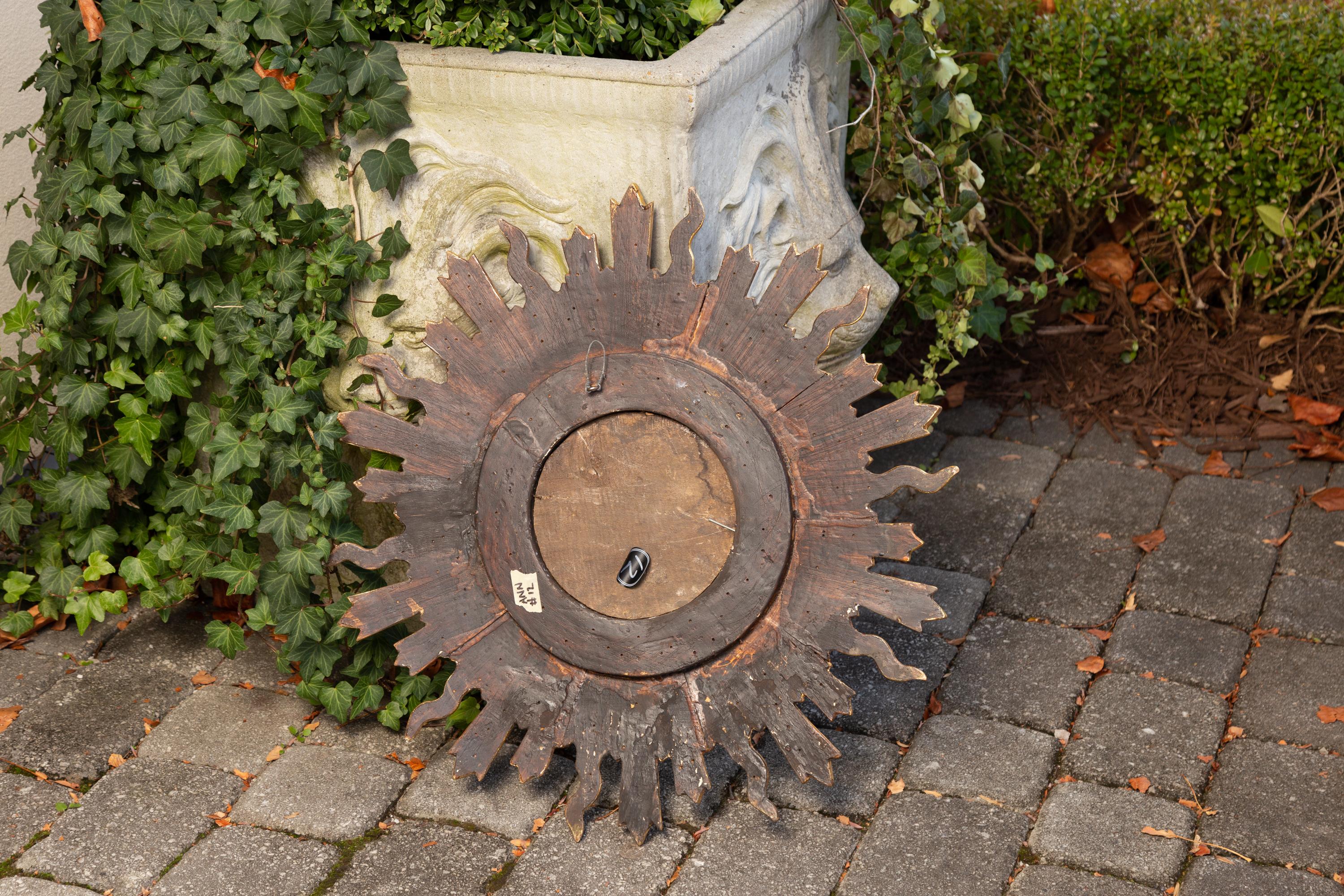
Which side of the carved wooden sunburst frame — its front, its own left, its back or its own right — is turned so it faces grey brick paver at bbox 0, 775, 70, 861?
left

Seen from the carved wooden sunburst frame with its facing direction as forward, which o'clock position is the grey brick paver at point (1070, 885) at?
The grey brick paver is roughly at 4 o'clock from the carved wooden sunburst frame.

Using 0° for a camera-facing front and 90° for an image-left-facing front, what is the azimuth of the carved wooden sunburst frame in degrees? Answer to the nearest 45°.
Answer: approximately 180°

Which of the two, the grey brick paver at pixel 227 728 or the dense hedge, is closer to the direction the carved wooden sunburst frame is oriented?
the dense hedge

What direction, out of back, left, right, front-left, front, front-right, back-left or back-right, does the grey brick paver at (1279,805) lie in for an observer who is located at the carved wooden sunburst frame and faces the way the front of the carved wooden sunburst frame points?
right

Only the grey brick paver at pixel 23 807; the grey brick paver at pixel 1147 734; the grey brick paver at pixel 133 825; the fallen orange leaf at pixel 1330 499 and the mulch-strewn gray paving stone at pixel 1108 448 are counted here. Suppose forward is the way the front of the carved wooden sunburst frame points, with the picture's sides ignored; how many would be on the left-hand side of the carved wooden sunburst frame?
2

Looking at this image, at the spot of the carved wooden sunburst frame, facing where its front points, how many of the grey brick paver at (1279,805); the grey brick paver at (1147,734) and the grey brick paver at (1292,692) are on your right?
3

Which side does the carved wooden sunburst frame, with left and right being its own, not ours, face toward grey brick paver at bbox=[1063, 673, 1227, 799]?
right

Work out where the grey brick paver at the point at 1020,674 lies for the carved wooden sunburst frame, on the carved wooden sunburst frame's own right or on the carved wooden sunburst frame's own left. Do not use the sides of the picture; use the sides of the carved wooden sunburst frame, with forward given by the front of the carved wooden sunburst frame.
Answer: on the carved wooden sunburst frame's own right

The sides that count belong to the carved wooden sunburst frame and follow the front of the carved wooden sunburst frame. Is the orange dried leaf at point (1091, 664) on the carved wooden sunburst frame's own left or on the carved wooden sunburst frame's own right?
on the carved wooden sunburst frame's own right

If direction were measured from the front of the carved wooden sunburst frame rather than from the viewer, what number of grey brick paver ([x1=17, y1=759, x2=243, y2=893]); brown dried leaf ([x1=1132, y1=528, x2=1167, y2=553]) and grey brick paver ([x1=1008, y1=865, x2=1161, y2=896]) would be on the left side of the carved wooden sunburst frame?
1

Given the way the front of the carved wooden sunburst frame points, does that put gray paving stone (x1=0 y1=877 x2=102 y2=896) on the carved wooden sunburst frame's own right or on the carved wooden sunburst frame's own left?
on the carved wooden sunburst frame's own left

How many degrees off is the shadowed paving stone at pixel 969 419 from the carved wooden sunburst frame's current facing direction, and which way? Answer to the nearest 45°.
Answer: approximately 45° to its right
